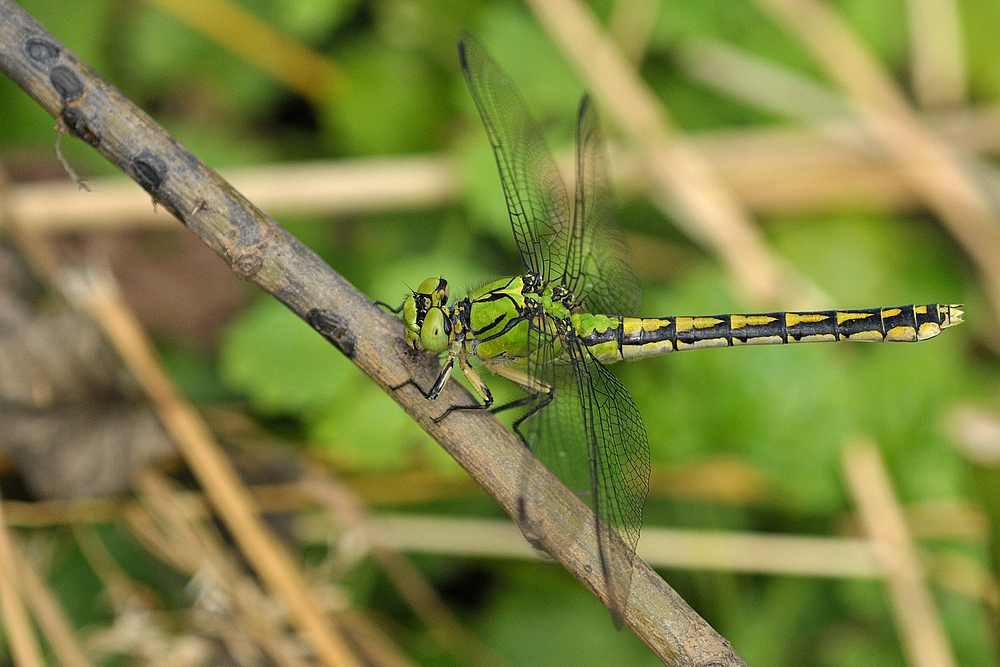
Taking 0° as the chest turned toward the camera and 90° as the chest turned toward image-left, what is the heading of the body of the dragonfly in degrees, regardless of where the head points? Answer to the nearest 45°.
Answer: approximately 90°
